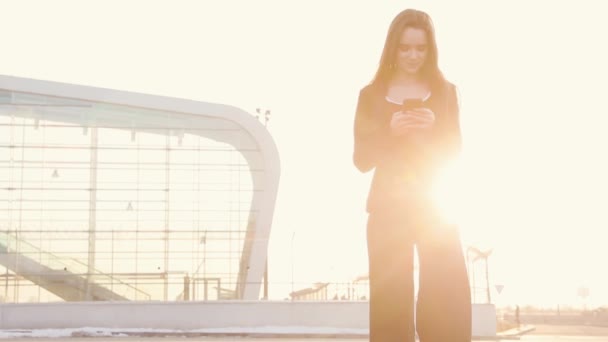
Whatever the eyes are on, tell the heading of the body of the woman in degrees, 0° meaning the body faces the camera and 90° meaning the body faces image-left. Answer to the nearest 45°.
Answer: approximately 0°

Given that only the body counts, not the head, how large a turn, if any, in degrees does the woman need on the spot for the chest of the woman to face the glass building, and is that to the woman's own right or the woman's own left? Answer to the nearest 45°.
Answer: approximately 180°

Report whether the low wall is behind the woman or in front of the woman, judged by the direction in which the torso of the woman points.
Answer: behind

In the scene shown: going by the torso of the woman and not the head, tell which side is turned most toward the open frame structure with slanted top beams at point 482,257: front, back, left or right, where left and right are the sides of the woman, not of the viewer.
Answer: back
